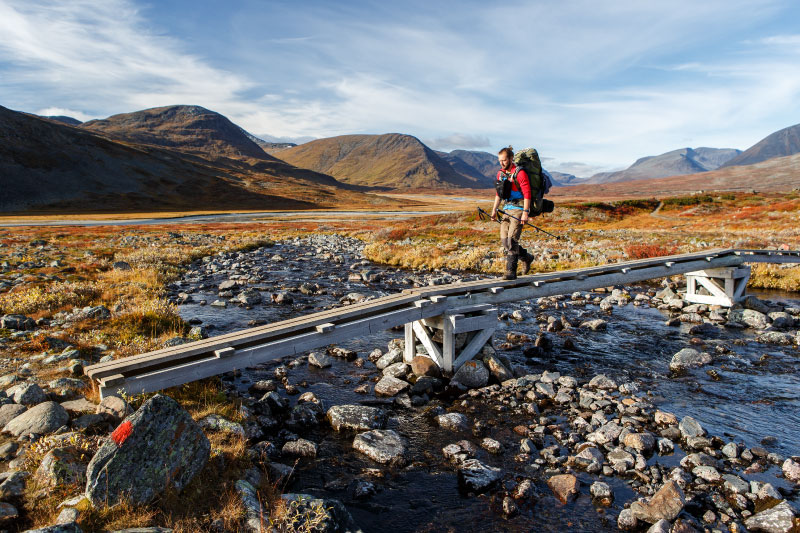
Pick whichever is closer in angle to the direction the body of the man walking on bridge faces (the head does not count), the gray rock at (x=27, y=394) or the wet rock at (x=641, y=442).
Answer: the gray rock

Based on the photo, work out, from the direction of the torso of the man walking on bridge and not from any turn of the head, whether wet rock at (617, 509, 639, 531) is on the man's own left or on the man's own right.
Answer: on the man's own left

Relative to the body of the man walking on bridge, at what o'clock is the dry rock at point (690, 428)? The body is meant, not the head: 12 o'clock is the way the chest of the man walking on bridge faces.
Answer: The dry rock is roughly at 9 o'clock from the man walking on bridge.

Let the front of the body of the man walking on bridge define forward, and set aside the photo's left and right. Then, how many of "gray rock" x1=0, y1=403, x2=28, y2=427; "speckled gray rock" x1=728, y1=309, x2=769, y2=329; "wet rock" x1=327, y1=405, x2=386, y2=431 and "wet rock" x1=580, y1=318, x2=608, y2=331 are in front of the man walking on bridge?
2

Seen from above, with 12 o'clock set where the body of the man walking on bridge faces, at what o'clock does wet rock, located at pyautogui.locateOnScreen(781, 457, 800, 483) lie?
The wet rock is roughly at 9 o'clock from the man walking on bridge.

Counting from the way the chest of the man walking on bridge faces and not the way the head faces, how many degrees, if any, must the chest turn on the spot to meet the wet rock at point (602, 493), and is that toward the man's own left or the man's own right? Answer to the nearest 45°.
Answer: approximately 45° to the man's own left

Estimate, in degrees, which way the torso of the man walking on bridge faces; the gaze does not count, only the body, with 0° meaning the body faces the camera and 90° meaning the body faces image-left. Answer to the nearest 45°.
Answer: approximately 45°

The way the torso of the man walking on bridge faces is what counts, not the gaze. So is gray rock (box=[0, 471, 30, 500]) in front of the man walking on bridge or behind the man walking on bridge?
in front

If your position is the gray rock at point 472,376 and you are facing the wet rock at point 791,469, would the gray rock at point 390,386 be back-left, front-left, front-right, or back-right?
back-right

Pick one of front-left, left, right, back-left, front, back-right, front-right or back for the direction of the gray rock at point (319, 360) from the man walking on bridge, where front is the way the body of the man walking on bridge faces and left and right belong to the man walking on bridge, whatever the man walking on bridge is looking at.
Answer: front-right

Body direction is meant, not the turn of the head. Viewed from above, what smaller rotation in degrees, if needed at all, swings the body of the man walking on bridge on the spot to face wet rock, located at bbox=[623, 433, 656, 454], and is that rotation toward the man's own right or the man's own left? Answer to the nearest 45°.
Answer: approximately 90° to the man's own left

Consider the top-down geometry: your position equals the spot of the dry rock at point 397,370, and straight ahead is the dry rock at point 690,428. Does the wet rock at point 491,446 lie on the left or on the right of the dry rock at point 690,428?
right

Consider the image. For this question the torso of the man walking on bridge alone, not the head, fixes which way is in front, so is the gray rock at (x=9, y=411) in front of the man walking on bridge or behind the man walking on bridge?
in front

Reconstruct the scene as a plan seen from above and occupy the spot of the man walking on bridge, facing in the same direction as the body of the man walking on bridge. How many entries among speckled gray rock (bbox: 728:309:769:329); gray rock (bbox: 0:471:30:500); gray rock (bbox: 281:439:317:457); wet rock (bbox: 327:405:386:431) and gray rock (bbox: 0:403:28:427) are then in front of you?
4

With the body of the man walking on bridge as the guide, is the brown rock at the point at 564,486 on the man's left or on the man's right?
on the man's left

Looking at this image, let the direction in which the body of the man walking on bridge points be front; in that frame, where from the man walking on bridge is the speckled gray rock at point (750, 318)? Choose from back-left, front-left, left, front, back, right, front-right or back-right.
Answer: back
